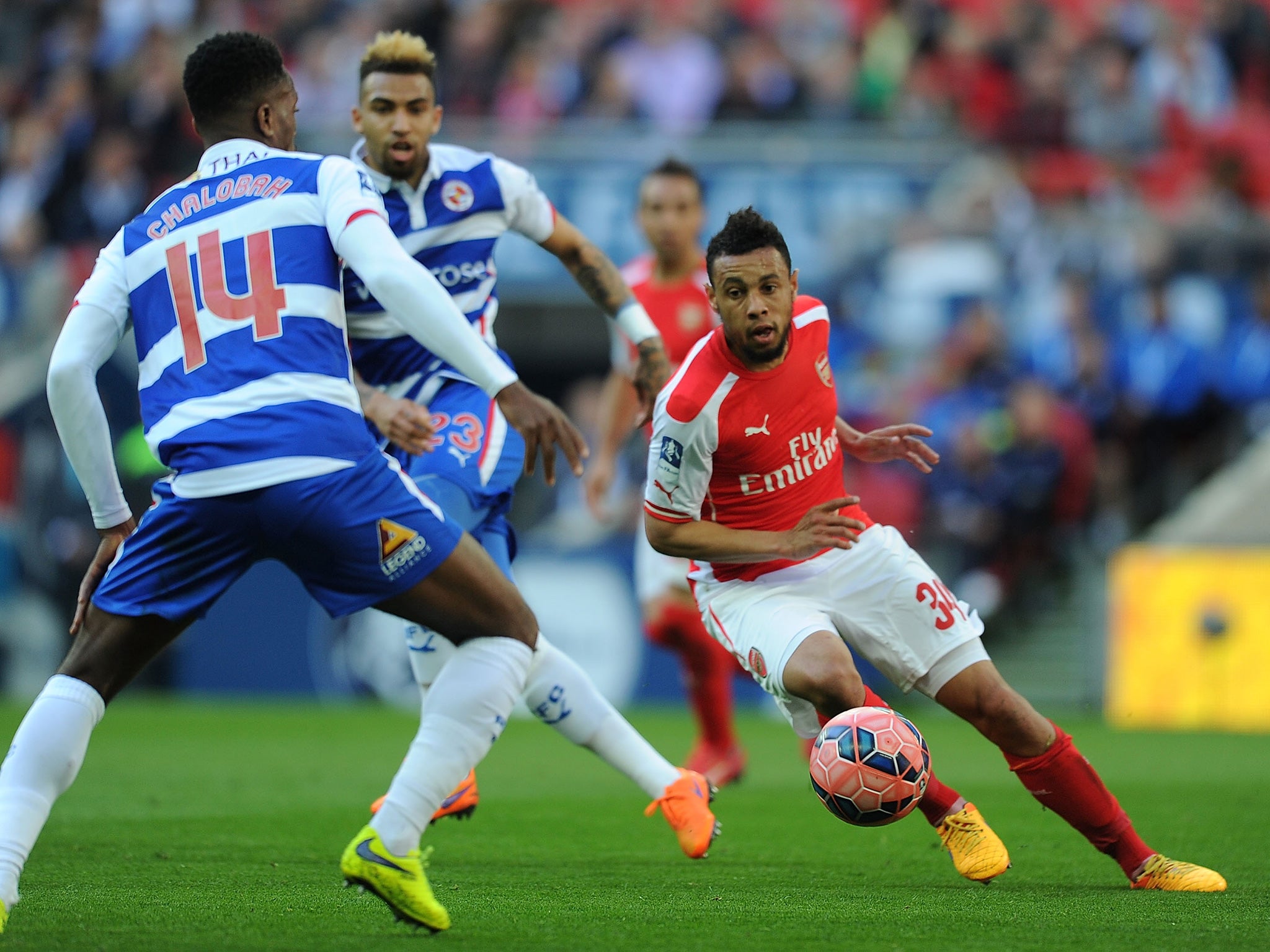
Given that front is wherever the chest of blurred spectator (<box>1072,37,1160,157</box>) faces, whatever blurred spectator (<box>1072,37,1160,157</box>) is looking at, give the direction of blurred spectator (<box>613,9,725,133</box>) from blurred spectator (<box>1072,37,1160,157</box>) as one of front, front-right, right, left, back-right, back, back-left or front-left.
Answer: right

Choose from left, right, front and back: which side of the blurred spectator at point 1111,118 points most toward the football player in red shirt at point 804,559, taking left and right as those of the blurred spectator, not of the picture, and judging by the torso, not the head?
front

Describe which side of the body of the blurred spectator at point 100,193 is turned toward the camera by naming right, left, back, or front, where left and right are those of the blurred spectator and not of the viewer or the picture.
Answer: front

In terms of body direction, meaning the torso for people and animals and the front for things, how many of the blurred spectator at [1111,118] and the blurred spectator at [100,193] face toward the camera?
2

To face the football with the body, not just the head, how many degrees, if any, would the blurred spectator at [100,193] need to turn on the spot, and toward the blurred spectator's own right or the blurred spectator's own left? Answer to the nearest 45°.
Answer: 0° — they already face it

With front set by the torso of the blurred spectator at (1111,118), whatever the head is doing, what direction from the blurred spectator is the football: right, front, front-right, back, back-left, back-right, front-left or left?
front

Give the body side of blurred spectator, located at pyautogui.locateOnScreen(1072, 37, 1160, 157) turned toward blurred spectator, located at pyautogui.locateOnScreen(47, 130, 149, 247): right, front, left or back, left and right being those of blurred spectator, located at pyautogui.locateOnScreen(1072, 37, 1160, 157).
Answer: right

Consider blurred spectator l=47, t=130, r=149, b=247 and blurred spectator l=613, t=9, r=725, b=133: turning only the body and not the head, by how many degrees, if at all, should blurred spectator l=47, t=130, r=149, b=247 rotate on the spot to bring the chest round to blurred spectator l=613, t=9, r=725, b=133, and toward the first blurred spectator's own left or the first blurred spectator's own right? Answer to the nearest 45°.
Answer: approximately 90° to the first blurred spectator's own left

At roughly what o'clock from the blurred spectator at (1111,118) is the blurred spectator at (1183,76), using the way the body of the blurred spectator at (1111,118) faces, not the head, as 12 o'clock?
the blurred spectator at (1183,76) is roughly at 7 o'clock from the blurred spectator at (1111,118).

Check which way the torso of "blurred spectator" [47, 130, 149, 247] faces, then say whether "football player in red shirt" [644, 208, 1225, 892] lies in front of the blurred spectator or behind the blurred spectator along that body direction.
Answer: in front

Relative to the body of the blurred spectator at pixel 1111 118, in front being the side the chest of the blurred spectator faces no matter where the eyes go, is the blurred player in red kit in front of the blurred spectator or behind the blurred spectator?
in front

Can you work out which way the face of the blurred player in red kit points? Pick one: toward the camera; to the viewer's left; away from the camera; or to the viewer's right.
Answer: toward the camera

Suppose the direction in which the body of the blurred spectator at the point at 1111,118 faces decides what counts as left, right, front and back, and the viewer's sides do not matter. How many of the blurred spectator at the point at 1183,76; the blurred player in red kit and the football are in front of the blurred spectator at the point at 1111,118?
2

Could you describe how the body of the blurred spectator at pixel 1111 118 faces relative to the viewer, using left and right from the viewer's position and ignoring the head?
facing the viewer
